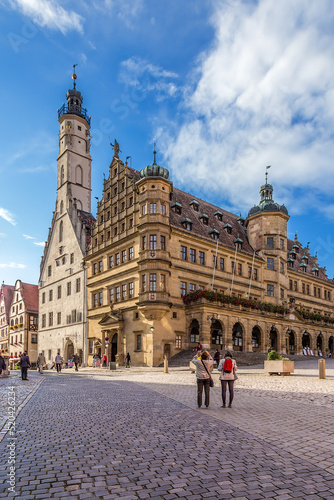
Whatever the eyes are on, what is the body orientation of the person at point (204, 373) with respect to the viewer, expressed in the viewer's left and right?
facing away from the viewer

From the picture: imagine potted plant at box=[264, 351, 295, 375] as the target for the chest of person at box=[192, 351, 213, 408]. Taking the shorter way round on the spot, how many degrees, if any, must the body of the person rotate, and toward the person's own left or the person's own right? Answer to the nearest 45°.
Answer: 0° — they already face it
